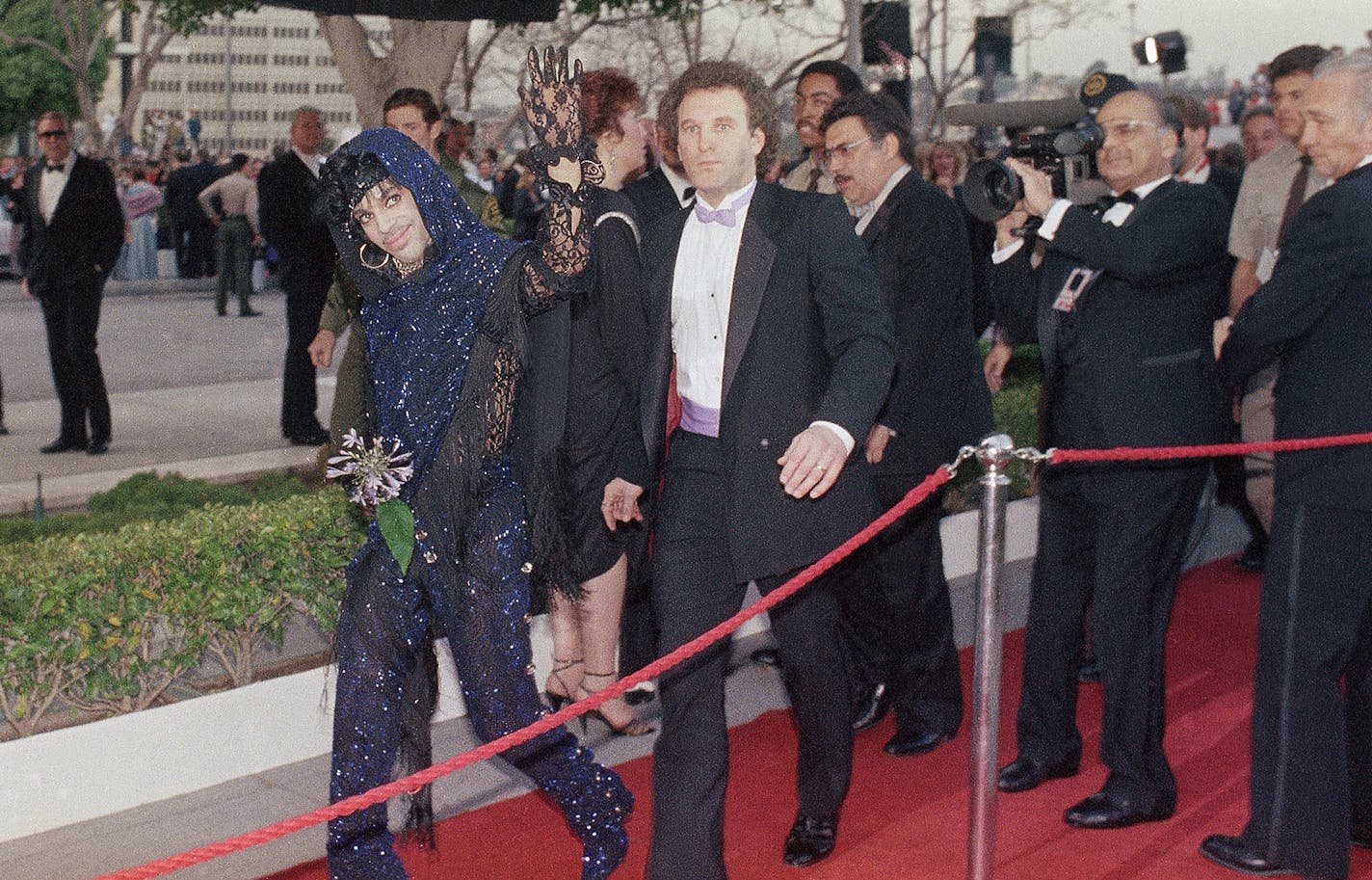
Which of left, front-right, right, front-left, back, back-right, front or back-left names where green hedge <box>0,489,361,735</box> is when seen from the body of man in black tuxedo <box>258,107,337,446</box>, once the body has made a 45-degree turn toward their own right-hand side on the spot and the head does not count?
front

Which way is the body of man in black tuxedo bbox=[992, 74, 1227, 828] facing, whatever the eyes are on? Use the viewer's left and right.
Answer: facing the viewer and to the left of the viewer

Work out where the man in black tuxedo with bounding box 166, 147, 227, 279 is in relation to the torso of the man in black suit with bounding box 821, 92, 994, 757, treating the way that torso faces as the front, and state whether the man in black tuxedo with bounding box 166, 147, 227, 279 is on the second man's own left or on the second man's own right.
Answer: on the second man's own right

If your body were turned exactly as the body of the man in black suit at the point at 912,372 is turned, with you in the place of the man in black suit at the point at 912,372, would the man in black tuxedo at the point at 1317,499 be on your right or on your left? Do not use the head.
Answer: on your left

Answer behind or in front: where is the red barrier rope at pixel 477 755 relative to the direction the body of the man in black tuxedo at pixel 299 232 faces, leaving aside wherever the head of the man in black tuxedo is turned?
in front

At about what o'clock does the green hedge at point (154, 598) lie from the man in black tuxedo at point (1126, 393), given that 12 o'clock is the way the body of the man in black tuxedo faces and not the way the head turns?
The green hedge is roughly at 1 o'clock from the man in black tuxedo.

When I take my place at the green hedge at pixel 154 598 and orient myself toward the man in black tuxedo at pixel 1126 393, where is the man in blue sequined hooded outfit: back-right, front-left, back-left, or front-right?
front-right

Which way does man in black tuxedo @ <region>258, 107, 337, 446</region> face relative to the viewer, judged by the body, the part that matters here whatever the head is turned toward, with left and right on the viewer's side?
facing the viewer and to the right of the viewer

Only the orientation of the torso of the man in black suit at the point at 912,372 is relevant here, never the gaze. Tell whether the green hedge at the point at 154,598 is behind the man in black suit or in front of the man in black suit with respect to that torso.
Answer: in front
